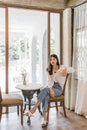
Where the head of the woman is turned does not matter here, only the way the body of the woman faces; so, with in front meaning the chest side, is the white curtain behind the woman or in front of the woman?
behind

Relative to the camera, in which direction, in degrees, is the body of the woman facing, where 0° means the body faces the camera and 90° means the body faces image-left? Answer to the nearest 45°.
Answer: approximately 45°

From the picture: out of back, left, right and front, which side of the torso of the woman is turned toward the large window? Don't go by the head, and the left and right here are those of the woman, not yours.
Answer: right

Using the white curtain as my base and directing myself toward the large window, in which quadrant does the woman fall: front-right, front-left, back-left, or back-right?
front-left

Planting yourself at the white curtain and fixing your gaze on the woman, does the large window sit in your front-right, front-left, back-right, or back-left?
front-right

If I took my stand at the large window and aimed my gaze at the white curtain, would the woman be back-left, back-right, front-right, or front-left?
front-right
